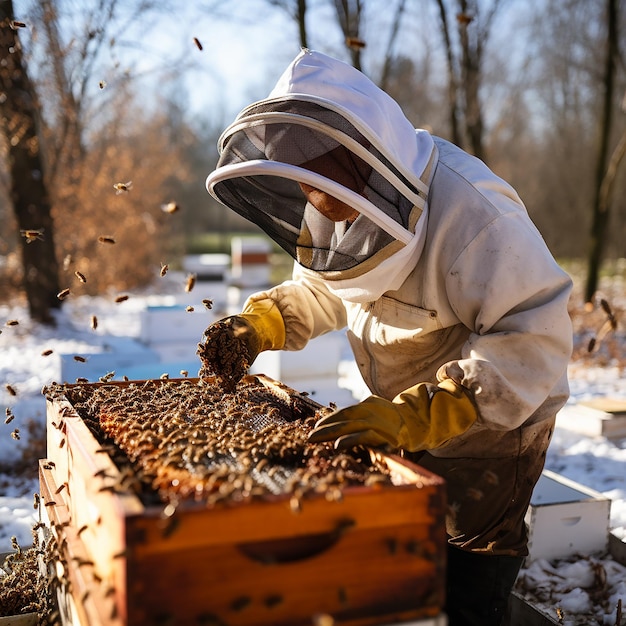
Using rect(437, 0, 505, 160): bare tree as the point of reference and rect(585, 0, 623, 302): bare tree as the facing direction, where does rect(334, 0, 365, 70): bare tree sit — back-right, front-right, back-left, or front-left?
back-right

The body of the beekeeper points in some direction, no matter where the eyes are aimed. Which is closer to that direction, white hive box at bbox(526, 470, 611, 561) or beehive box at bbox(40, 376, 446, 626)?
the beehive box

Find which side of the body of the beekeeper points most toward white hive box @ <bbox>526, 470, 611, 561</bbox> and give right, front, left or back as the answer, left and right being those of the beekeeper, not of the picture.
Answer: back

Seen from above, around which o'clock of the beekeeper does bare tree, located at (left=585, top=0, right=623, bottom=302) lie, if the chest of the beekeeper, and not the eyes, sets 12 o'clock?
The bare tree is roughly at 5 o'clock from the beekeeper.

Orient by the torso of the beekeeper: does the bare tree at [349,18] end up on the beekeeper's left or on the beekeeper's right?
on the beekeeper's right

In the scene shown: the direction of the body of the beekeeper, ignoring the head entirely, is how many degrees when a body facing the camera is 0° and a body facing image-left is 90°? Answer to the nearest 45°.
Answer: approximately 45°

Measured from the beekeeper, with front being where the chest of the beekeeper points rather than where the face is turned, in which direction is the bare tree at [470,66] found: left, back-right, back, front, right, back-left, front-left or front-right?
back-right
